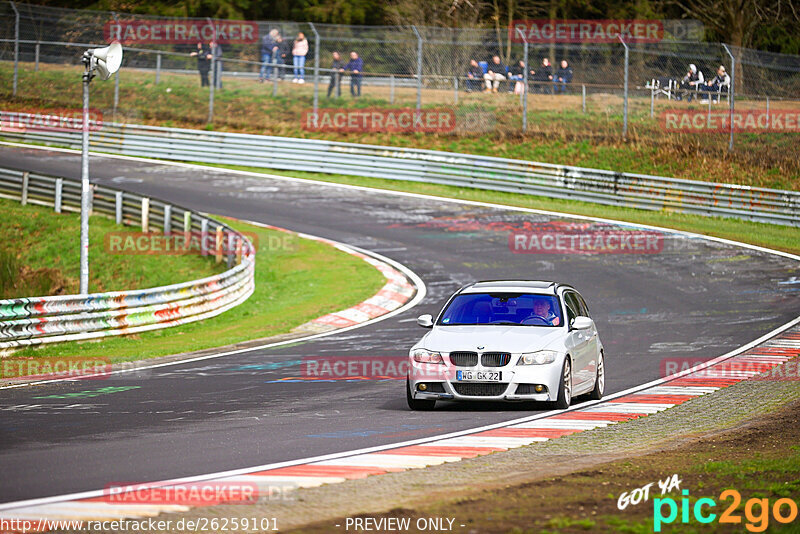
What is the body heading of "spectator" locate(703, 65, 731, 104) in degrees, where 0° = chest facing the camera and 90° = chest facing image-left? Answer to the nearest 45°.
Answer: approximately 45°

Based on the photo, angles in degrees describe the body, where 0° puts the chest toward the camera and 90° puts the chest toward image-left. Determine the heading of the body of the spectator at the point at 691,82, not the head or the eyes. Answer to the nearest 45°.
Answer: approximately 45°

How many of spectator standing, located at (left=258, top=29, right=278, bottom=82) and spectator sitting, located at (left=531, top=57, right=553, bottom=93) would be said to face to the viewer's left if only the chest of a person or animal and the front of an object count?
0

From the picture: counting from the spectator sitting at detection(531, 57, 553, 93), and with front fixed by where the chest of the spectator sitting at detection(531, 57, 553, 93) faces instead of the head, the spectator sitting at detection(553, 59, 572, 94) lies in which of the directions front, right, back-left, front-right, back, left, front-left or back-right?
left

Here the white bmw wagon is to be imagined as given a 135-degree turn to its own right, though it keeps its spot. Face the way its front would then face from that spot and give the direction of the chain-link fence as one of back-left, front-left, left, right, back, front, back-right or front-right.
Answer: front

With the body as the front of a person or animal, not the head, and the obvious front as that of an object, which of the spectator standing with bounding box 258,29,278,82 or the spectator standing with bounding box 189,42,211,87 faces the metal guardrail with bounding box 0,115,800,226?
the spectator standing with bounding box 258,29,278,82

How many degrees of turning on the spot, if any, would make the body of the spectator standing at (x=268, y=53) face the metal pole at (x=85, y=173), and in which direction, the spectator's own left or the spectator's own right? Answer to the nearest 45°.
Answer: approximately 45° to the spectator's own right

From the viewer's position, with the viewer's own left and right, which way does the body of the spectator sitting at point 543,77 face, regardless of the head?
facing the viewer

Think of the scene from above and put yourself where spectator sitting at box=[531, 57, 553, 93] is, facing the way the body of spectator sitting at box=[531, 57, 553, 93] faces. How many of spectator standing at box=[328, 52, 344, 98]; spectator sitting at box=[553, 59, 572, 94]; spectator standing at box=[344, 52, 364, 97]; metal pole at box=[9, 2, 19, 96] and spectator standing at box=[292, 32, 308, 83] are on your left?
1

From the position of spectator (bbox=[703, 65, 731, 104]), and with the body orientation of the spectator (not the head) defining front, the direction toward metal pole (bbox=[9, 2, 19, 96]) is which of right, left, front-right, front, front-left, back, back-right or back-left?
front-right

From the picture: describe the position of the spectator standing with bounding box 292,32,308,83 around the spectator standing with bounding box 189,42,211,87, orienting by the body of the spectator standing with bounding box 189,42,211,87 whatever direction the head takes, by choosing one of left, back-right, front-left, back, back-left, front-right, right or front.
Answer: left
